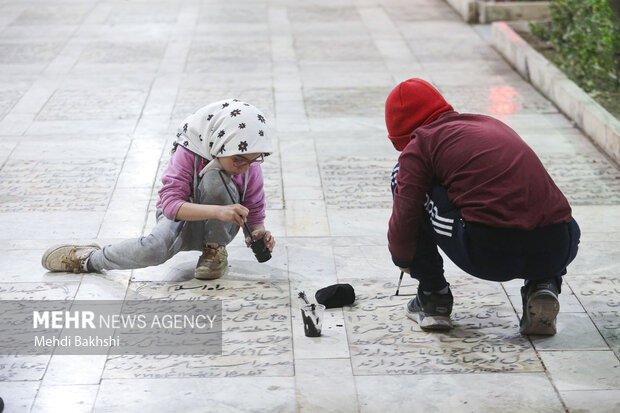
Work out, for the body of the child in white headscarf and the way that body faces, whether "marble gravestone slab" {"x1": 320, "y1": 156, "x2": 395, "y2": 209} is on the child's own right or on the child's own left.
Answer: on the child's own left

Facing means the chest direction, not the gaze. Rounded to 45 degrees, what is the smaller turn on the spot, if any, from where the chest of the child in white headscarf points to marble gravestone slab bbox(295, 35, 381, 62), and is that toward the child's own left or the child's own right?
approximately 135° to the child's own left

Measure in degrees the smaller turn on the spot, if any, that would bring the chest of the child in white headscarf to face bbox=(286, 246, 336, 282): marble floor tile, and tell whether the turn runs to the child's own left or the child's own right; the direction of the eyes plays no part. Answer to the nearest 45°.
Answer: approximately 45° to the child's own left

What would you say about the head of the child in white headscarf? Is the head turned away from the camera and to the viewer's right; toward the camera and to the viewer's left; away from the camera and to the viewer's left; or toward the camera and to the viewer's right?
toward the camera and to the viewer's right

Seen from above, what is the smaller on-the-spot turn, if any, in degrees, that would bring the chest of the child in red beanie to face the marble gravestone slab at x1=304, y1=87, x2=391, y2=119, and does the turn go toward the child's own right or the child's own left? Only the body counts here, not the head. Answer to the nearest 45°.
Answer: approximately 45° to the child's own right

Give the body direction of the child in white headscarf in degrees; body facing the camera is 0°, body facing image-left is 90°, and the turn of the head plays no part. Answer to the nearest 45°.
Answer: approximately 315°

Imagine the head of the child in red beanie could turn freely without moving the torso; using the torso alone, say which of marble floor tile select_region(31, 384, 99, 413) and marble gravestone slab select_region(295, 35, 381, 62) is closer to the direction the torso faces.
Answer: the marble gravestone slab

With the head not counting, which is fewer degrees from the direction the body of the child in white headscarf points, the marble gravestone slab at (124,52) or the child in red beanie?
the child in red beanie

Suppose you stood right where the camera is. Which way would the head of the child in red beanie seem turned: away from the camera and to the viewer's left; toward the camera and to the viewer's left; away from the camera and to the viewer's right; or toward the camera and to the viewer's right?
away from the camera and to the viewer's left

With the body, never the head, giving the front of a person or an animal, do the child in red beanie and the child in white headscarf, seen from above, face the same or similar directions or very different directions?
very different directions

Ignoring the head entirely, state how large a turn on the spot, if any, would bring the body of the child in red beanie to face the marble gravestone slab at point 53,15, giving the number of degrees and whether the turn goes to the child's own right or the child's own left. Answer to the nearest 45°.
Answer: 0° — they already face it

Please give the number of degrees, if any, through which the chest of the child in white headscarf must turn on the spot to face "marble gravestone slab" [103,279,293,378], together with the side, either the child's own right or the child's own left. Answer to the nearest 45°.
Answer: approximately 45° to the child's own right

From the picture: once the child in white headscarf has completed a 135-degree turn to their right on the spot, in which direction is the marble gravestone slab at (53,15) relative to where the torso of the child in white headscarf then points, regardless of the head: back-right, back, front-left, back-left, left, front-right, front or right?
right

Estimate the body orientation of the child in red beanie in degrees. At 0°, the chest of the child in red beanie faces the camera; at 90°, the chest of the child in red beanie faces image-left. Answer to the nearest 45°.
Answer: approximately 135°

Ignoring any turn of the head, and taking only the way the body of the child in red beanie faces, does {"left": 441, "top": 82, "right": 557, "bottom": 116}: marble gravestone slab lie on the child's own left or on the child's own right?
on the child's own right

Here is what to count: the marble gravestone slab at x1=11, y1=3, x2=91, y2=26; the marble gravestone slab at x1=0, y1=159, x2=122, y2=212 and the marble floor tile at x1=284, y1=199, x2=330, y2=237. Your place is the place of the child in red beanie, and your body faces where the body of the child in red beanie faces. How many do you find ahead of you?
3
